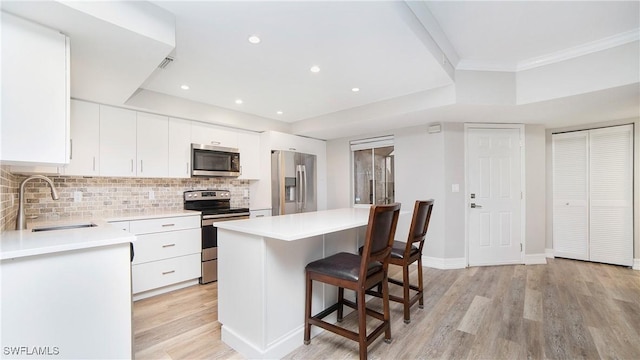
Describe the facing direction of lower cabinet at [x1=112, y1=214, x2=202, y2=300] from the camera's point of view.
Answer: facing the viewer and to the right of the viewer

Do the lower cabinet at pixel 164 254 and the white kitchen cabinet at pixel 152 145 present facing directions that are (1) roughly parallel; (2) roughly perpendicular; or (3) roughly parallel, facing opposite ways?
roughly parallel

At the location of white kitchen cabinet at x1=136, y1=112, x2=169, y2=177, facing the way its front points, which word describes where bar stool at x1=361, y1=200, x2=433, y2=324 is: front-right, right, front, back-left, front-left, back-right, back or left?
front

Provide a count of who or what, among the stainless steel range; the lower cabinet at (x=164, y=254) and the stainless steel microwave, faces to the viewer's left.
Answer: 0

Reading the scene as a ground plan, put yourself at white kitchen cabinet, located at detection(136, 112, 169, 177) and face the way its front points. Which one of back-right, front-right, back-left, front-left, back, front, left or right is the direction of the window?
front-left

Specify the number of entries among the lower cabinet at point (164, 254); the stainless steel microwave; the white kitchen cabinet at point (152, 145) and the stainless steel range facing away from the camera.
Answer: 0

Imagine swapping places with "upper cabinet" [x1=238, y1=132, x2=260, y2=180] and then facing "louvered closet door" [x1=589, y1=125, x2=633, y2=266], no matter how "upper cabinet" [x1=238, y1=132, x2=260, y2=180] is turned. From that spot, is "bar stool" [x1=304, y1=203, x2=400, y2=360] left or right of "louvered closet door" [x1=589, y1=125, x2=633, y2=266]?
right

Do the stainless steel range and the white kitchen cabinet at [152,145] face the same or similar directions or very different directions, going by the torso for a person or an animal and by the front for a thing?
same or similar directions

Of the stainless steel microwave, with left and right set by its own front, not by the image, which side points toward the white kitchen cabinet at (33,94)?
right

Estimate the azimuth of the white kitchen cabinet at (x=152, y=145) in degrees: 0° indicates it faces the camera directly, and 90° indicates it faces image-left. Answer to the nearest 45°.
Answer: approximately 315°

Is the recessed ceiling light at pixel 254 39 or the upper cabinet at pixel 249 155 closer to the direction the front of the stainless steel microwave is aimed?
the recessed ceiling light

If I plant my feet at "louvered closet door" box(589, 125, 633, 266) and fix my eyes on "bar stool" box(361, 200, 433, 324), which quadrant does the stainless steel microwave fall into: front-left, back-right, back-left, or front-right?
front-right

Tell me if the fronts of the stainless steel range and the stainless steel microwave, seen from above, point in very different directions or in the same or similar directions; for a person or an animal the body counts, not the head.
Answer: same or similar directions

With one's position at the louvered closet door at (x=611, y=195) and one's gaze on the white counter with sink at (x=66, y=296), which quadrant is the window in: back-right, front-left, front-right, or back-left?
front-right
